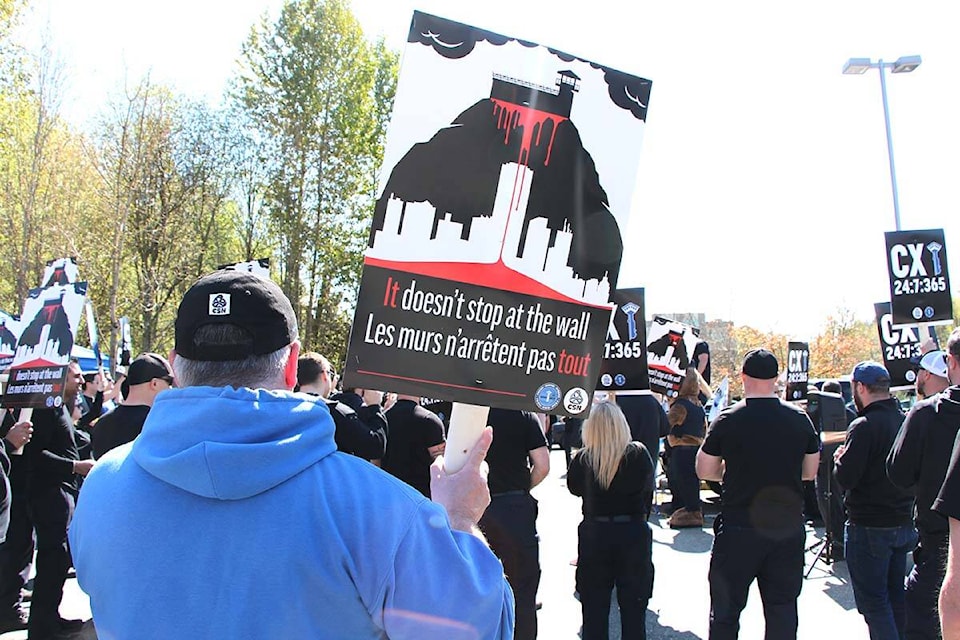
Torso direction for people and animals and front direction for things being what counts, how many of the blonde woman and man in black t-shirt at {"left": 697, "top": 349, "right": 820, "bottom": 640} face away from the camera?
2

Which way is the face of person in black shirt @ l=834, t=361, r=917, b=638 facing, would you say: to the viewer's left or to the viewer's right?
to the viewer's left

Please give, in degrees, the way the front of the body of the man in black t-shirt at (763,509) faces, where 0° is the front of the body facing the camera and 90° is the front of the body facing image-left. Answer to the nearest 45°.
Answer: approximately 180°

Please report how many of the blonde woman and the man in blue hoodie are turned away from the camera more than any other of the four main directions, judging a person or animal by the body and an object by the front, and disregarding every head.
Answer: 2

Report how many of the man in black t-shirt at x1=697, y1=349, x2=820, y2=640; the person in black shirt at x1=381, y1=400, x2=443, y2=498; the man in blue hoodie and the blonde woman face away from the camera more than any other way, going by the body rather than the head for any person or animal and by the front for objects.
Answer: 4

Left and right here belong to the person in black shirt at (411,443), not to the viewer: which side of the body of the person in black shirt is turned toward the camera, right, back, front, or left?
back

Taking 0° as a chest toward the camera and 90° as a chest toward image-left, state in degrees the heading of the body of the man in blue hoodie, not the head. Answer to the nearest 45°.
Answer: approximately 180°

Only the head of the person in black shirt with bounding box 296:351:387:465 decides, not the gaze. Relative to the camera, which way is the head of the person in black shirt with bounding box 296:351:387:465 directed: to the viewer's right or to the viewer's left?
to the viewer's right

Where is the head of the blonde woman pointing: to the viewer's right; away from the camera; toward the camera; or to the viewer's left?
away from the camera

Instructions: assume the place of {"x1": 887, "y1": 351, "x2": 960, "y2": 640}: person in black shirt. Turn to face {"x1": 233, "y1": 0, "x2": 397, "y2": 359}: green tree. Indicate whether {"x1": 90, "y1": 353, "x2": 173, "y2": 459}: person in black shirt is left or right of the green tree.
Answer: left

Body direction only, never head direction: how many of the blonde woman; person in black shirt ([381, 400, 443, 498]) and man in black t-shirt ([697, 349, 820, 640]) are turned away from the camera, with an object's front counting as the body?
3

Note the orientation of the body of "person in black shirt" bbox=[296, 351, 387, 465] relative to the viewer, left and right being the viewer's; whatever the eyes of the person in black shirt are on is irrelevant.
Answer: facing away from the viewer and to the right of the viewer
